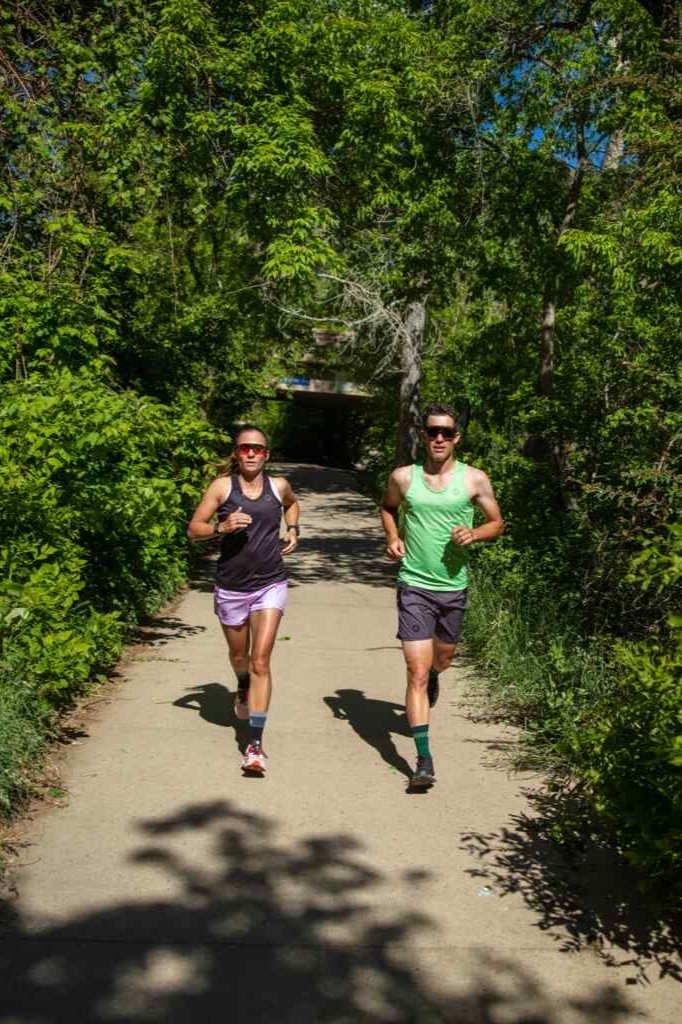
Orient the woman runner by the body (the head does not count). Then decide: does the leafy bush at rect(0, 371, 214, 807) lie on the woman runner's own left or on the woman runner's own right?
on the woman runner's own right

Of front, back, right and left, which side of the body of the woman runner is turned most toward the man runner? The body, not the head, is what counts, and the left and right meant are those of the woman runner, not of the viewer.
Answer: left

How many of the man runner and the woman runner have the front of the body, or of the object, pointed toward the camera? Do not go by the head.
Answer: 2

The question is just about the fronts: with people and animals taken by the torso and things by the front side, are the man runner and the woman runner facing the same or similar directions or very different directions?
same or similar directions

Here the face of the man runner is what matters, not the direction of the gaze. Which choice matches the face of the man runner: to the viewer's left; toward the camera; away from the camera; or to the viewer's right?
toward the camera

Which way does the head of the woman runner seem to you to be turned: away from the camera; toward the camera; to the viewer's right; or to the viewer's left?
toward the camera

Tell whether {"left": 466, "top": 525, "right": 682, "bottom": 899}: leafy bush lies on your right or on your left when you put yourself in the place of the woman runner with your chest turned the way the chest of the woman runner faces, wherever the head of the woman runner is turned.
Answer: on your left

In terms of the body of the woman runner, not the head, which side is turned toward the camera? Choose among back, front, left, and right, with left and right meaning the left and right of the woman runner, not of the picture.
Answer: front

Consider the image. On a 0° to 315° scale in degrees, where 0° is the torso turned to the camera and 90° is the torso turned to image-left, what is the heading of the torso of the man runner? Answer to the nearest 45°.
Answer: approximately 0°
